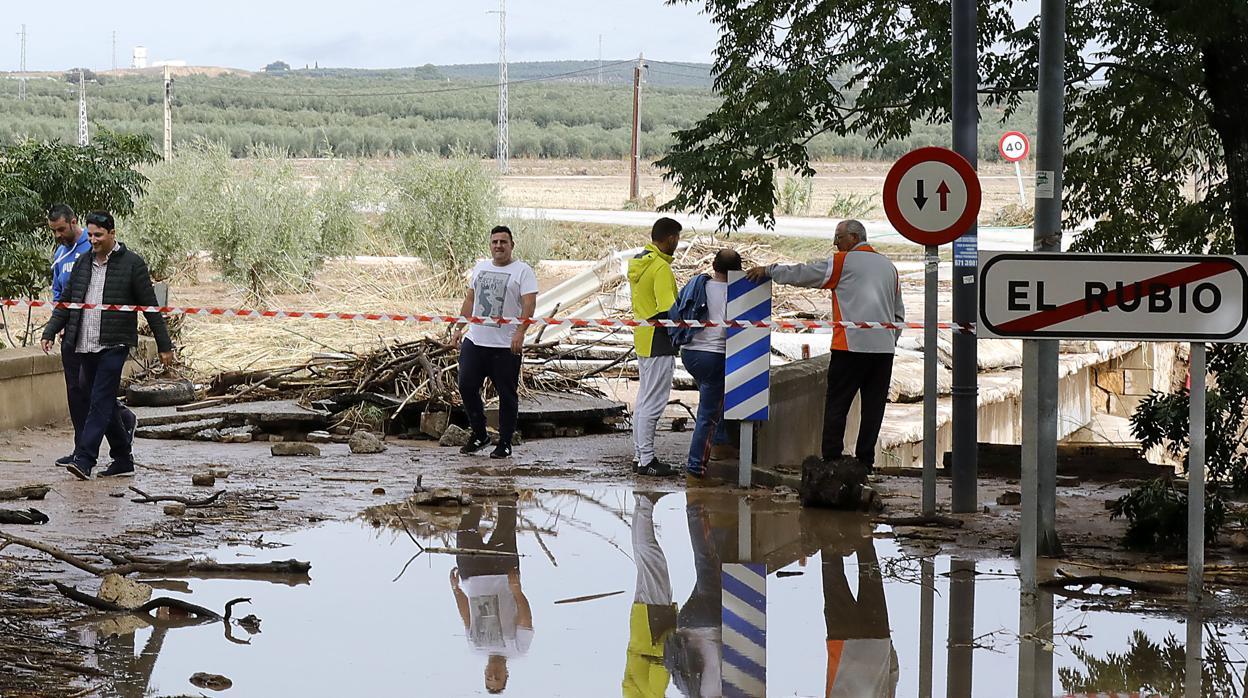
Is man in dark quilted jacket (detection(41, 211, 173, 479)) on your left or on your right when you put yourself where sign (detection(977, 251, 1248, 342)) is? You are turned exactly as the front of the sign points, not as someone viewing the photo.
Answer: on your right

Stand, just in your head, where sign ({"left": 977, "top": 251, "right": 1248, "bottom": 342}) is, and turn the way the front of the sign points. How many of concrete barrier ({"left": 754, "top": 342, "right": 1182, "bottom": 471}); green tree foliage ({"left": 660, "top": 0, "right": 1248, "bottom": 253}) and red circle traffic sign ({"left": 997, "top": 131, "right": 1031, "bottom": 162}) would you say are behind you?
3

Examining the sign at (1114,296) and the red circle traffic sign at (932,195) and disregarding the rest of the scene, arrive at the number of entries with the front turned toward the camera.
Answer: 2

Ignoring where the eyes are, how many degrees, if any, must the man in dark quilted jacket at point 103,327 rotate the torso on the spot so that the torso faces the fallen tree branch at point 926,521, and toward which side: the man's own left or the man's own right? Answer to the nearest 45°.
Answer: approximately 90° to the man's own left

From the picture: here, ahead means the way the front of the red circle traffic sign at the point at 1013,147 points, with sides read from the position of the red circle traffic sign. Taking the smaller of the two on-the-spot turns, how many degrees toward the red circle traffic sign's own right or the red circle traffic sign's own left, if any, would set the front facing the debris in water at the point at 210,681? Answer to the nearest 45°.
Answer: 0° — it already faces it

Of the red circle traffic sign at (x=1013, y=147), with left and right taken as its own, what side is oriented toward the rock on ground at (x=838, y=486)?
front

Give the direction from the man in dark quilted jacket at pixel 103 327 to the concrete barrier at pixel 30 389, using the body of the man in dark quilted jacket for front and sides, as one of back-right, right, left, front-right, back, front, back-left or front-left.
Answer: back-right

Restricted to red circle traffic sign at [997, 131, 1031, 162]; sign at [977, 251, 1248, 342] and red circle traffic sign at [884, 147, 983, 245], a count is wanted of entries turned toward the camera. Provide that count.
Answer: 3

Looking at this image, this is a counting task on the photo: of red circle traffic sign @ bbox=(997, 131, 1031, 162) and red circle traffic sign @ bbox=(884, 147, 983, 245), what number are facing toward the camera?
2

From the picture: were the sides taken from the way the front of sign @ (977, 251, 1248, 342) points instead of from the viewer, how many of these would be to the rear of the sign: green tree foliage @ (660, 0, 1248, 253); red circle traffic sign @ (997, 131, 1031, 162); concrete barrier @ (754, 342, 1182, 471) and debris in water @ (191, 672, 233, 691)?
3
